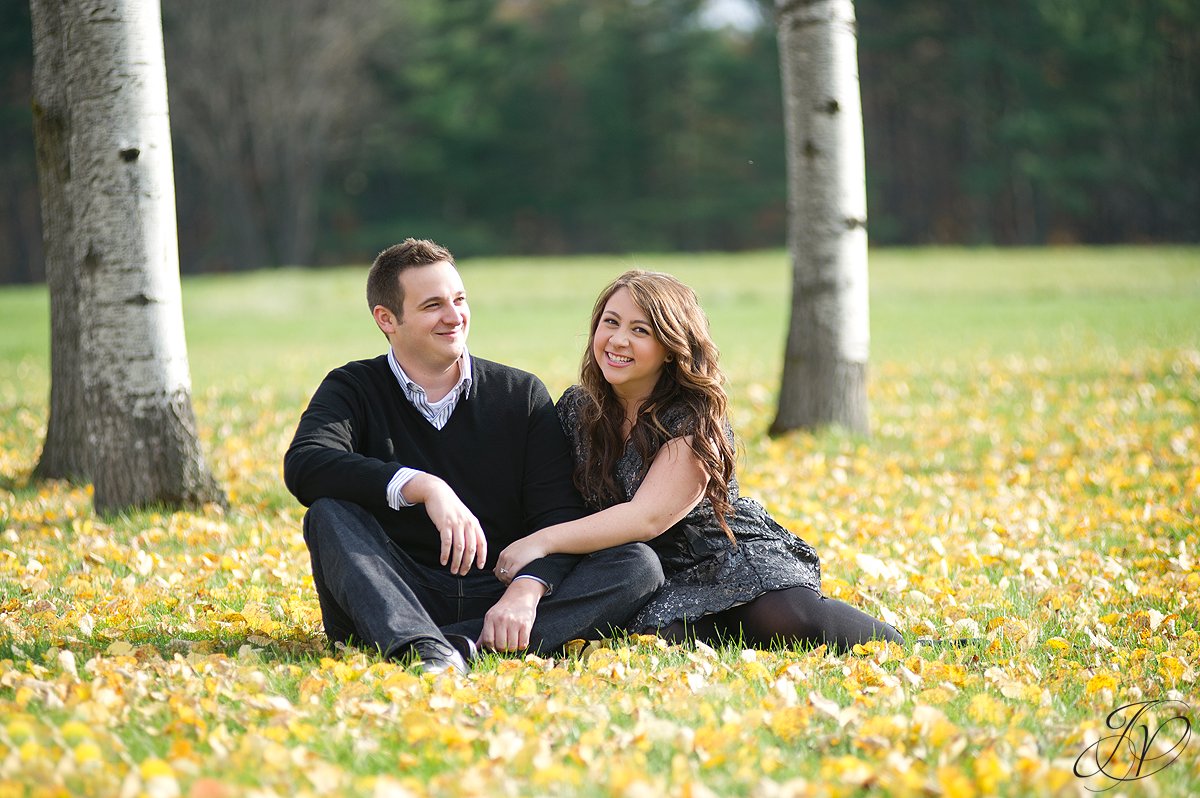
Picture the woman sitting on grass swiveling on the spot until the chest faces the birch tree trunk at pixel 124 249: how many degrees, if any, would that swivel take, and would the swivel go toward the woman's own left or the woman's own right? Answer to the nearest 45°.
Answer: approximately 90° to the woman's own right

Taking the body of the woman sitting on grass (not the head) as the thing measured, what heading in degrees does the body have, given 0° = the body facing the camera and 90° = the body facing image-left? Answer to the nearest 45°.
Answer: approximately 45°

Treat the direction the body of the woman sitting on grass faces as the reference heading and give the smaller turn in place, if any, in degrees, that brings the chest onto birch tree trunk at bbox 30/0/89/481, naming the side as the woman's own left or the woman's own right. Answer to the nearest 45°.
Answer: approximately 90° to the woman's own right

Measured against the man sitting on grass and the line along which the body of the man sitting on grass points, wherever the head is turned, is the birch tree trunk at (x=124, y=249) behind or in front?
behind

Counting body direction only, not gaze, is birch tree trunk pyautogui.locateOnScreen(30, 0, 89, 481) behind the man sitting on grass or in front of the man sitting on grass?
behind

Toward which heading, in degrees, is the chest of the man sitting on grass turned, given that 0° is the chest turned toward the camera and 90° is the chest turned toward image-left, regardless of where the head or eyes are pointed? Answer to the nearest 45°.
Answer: approximately 0°
